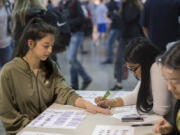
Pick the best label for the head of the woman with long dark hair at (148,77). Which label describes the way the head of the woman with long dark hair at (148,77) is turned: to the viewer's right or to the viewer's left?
to the viewer's left

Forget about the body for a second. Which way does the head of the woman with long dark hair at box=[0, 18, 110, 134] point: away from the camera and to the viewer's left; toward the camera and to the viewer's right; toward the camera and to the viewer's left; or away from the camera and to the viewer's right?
toward the camera and to the viewer's right

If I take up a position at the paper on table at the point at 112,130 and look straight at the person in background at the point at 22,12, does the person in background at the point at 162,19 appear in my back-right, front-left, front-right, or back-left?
front-right

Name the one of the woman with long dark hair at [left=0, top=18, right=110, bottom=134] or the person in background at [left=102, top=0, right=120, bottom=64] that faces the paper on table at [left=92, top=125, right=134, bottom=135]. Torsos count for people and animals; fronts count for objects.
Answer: the woman with long dark hair

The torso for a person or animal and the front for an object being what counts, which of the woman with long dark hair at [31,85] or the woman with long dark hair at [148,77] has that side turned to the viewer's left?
the woman with long dark hair at [148,77]

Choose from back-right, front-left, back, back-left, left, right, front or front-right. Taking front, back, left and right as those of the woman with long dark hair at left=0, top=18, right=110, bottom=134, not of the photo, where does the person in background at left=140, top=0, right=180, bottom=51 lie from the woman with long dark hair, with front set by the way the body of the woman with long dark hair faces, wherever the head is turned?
left

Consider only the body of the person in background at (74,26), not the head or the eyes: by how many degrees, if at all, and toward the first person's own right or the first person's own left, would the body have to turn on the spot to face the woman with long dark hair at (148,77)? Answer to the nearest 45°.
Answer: approximately 90° to the first person's own left

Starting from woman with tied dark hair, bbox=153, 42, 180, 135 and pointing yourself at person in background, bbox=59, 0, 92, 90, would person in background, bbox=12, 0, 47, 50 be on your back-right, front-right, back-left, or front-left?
front-left

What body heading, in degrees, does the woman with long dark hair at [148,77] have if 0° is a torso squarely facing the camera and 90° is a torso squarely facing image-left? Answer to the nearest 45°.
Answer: approximately 90°

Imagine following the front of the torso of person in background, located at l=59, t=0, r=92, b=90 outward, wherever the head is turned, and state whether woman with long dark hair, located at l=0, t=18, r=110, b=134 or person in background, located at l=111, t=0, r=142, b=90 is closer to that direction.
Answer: the woman with long dark hair
